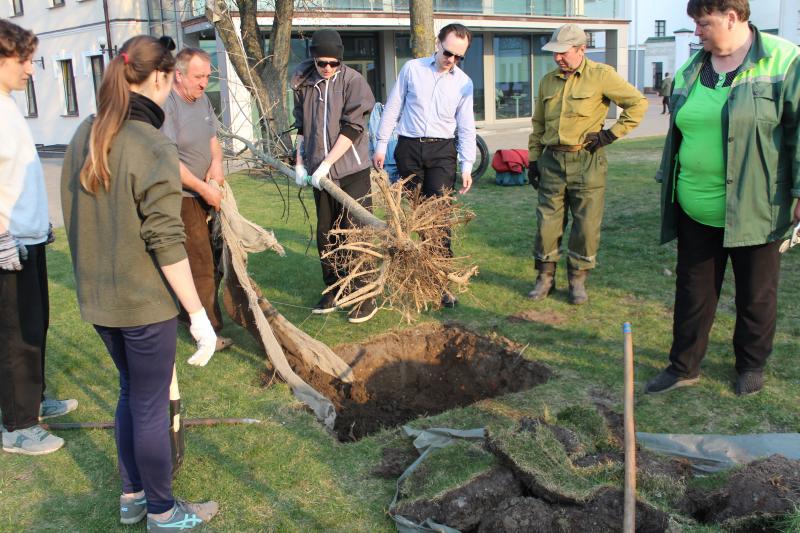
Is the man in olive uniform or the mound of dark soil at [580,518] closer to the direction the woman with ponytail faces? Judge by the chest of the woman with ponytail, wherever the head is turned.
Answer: the man in olive uniform

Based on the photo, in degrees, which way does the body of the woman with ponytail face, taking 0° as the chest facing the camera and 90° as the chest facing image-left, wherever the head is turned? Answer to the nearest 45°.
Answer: approximately 225°

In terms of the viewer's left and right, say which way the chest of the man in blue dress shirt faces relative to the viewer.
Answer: facing the viewer

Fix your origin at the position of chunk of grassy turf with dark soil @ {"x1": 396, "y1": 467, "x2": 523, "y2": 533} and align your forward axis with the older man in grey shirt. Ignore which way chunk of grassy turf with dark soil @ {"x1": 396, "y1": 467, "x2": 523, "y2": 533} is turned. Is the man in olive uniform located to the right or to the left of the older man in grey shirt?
right

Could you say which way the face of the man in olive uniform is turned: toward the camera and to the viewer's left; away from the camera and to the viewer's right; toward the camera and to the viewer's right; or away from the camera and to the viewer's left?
toward the camera and to the viewer's left

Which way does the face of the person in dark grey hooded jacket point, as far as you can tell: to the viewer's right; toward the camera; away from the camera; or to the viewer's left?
toward the camera

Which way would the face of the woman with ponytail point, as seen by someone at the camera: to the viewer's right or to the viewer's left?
to the viewer's right

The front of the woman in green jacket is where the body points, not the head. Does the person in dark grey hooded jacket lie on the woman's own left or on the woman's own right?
on the woman's own right

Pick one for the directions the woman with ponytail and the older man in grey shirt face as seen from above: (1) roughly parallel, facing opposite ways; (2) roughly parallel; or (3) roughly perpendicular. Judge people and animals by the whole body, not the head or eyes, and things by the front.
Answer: roughly perpendicular

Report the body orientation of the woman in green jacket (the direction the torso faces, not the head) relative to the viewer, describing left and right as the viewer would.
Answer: facing the viewer and to the left of the viewer

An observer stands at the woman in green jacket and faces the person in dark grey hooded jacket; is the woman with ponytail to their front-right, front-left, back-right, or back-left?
front-left

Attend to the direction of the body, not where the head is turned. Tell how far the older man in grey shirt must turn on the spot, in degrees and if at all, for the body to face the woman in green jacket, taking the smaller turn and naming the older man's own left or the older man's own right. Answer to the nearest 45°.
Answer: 0° — they already face them

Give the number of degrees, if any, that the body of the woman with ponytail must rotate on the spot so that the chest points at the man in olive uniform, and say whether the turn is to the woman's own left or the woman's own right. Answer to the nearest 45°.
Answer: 0° — they already face them

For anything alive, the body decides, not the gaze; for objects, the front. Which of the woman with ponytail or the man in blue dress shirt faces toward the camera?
the man in blue dress shirt

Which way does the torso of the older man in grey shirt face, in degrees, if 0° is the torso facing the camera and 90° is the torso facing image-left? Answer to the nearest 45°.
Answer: approximately 315°

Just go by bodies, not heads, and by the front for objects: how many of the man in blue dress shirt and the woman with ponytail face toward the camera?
1

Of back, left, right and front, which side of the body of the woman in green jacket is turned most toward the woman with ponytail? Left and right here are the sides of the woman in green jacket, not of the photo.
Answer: front
